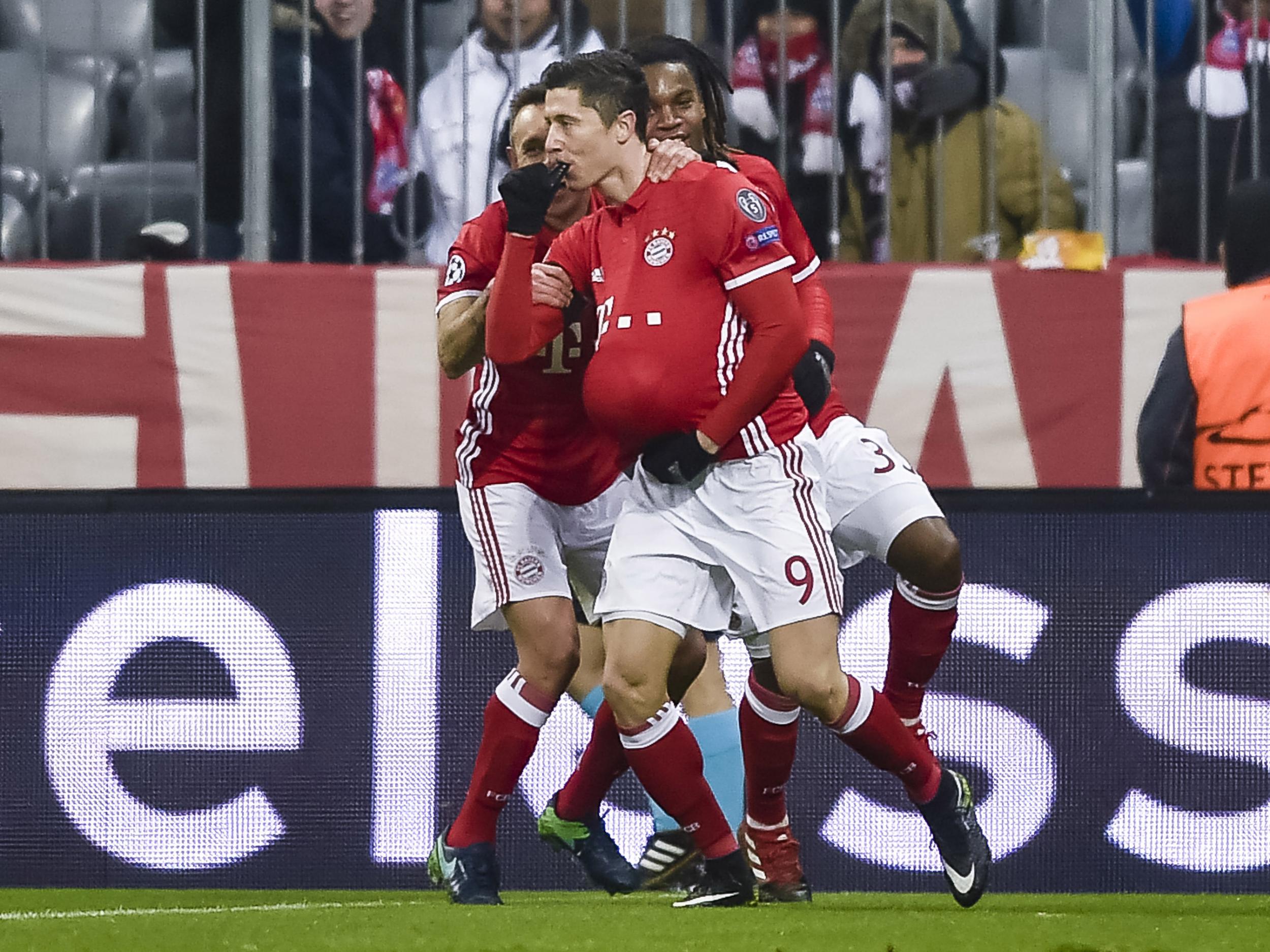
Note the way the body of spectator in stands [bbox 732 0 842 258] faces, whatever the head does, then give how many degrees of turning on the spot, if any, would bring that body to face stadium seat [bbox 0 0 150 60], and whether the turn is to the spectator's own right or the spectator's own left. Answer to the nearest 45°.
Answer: approximately 90° to the spectator's own right

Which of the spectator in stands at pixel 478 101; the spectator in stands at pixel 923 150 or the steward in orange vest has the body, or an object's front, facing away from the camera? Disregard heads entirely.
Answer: the steward in orange vest

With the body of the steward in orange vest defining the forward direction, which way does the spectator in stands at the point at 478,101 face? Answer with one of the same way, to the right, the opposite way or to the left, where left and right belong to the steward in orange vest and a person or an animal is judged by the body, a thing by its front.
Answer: the opposite way

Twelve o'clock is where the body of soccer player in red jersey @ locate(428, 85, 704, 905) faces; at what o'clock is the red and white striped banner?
The red and white striped banner is roughly at 7 o'clock from the soccer player in red jersey.

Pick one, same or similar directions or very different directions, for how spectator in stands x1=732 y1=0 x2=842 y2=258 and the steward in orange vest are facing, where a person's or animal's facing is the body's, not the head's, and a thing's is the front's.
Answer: very different directions

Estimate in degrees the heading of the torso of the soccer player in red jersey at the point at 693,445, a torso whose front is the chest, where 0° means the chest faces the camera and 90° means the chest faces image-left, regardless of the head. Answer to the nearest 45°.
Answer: approximately 45°

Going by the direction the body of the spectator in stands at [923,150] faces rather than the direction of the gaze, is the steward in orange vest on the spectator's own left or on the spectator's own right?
on the spectator's own left

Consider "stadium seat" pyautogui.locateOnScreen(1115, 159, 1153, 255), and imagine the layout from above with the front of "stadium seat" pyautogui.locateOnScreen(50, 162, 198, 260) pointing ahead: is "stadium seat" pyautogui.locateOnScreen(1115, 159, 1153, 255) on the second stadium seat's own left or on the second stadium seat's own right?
on the second stadium seat's own left

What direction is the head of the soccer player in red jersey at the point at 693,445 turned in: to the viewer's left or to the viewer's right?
to the viewer's left

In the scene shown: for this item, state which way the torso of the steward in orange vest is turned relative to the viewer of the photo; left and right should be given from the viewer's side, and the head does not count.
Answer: facing away from the viewer

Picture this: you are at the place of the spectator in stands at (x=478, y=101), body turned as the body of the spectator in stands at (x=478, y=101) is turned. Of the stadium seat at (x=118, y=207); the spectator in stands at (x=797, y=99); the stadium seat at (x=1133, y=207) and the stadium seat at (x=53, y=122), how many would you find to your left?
2

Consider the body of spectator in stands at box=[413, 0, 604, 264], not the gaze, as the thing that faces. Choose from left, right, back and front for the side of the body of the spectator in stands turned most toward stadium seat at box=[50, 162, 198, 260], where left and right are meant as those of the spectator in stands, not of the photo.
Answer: right

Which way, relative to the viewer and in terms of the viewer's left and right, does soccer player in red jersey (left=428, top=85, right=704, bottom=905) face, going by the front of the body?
facing the viewer and to the right of the viewer

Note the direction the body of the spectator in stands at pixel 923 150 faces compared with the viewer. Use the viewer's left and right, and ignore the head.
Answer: facing the viewer and to the left of the viewer

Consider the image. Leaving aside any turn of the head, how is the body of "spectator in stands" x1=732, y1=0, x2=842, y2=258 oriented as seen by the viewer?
toward the camera

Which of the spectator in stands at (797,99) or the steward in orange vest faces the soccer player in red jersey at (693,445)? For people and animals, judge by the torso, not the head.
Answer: the spectator in stands

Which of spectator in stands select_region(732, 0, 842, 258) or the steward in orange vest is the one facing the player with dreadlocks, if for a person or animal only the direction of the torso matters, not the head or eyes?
the spectator in stands
